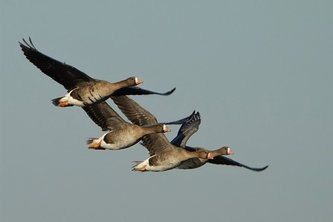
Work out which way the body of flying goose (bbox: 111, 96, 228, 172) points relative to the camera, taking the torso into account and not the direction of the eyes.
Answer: to the viewer's right

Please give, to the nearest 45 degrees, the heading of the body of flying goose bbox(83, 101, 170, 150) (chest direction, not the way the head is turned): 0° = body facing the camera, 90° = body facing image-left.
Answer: approximately 270°

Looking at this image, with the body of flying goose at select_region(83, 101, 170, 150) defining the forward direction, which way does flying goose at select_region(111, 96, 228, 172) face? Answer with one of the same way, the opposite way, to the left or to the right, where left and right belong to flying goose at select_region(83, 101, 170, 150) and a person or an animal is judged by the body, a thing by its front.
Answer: the same way
